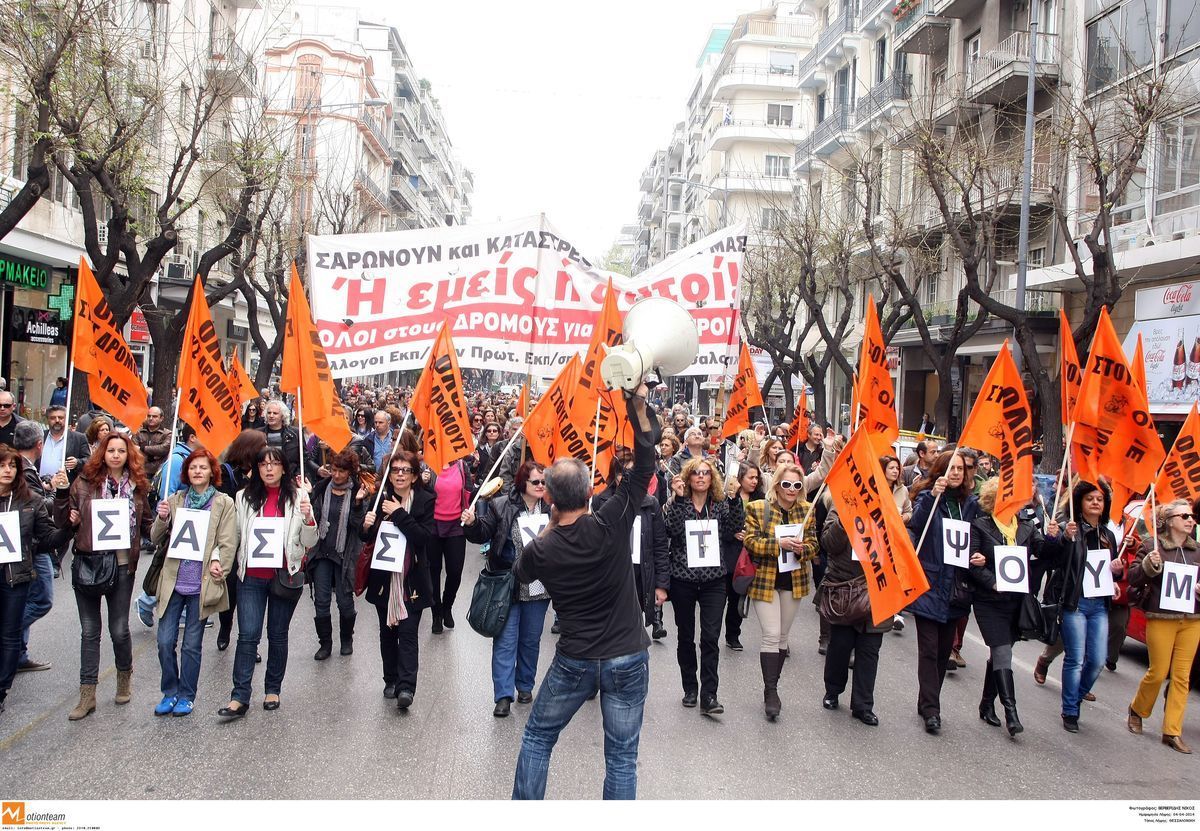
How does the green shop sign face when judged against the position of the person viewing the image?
facing the viewer and to the right of the viewer

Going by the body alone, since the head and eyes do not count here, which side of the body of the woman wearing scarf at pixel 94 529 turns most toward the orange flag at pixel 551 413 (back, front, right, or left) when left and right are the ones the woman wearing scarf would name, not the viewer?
left

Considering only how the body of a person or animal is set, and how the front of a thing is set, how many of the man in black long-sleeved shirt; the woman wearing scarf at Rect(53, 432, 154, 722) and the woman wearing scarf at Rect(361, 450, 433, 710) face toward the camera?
2

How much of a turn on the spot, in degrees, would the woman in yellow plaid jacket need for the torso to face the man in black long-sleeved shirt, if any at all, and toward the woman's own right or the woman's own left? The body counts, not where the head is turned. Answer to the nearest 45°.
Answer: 0° — they already face them

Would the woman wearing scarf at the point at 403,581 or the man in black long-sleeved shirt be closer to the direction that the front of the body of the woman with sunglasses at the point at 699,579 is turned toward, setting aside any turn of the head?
the man in black long-sleeved shirt

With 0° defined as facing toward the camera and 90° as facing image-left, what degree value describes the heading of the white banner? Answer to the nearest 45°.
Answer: approximately 0°

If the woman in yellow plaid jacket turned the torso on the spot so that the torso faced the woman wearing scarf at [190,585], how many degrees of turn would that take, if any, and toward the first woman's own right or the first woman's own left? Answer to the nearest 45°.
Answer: approximately 45° to the first woman's own right

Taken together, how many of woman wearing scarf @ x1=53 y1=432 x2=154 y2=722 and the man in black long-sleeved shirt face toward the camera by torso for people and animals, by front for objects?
1

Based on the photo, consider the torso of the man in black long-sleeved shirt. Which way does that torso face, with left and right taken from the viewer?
facing away from the viewer

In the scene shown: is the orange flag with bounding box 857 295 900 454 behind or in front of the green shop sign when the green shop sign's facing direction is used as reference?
in front

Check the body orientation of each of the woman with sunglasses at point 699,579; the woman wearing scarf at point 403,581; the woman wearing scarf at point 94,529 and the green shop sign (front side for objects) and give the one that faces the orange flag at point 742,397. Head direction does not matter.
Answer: the green shop sign
